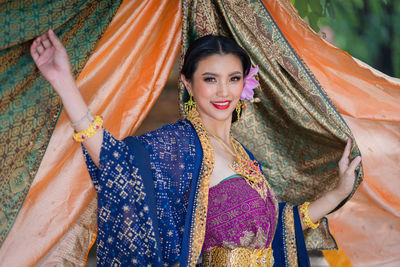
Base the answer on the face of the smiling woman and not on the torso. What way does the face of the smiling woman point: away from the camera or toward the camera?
toward the camera

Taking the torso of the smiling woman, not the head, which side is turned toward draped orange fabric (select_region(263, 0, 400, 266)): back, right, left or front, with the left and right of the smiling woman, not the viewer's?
left

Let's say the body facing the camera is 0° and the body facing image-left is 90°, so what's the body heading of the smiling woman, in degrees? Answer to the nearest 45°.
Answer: approximately 315°
